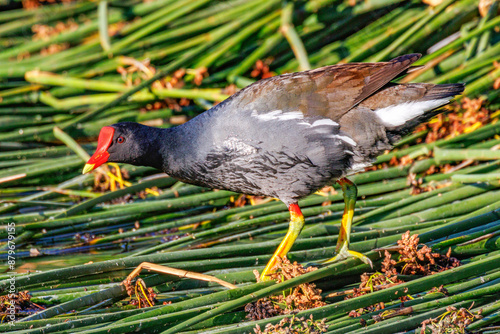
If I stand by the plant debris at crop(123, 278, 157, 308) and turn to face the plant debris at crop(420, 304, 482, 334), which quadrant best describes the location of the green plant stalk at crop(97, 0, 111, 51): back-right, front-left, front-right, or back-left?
back-left

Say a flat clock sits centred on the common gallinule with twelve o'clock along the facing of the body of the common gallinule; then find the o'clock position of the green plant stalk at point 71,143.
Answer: The green plant stalk is roughly at 1 o'clock from the common gallinule.

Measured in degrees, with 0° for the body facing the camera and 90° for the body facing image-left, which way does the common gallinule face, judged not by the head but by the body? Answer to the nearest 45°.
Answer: approximately 90°

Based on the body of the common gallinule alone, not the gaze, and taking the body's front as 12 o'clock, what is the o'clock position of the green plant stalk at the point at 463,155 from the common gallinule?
The green plant stalk is roughly at 5 o'clock from the common gallinule.
